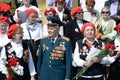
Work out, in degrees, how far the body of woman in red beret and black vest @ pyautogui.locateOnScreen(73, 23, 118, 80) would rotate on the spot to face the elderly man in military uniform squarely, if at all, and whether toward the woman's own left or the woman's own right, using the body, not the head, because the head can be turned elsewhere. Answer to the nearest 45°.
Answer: approximately 90° to the woman's own right

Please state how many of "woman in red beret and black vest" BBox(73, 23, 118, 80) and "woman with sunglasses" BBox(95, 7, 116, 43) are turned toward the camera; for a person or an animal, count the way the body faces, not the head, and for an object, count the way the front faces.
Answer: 2

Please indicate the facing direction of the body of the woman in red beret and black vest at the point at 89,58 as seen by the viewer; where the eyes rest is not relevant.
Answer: toward the camera

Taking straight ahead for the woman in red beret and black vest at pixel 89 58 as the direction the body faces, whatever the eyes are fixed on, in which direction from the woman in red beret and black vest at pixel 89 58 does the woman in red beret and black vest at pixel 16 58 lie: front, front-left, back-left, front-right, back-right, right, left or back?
right

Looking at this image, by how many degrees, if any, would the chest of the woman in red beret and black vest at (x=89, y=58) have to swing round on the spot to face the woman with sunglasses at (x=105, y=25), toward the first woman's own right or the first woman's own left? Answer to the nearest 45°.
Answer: approximately 180°

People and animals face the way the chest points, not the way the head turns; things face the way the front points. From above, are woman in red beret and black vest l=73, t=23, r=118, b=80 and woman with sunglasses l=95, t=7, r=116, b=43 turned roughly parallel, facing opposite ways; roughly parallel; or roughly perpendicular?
roughly parallel
